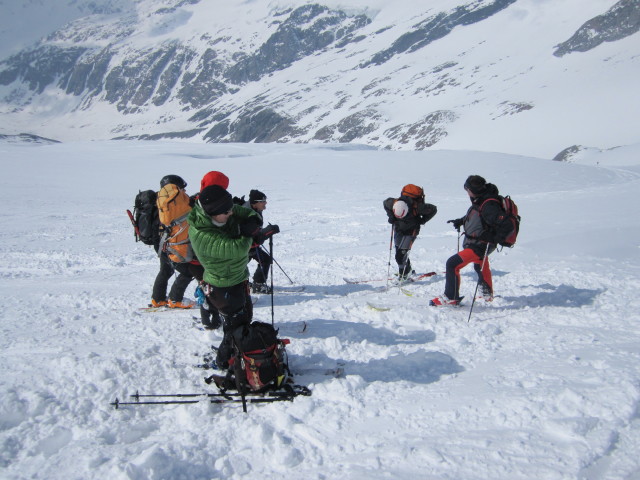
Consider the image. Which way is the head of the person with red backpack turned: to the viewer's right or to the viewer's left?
to the viewer's left

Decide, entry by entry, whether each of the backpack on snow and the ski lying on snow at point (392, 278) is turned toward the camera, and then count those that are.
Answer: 1

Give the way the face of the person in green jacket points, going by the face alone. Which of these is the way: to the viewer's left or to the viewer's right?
to the viewer's right

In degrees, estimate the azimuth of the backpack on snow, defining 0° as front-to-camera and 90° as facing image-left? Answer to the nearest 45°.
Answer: approximately 0°
